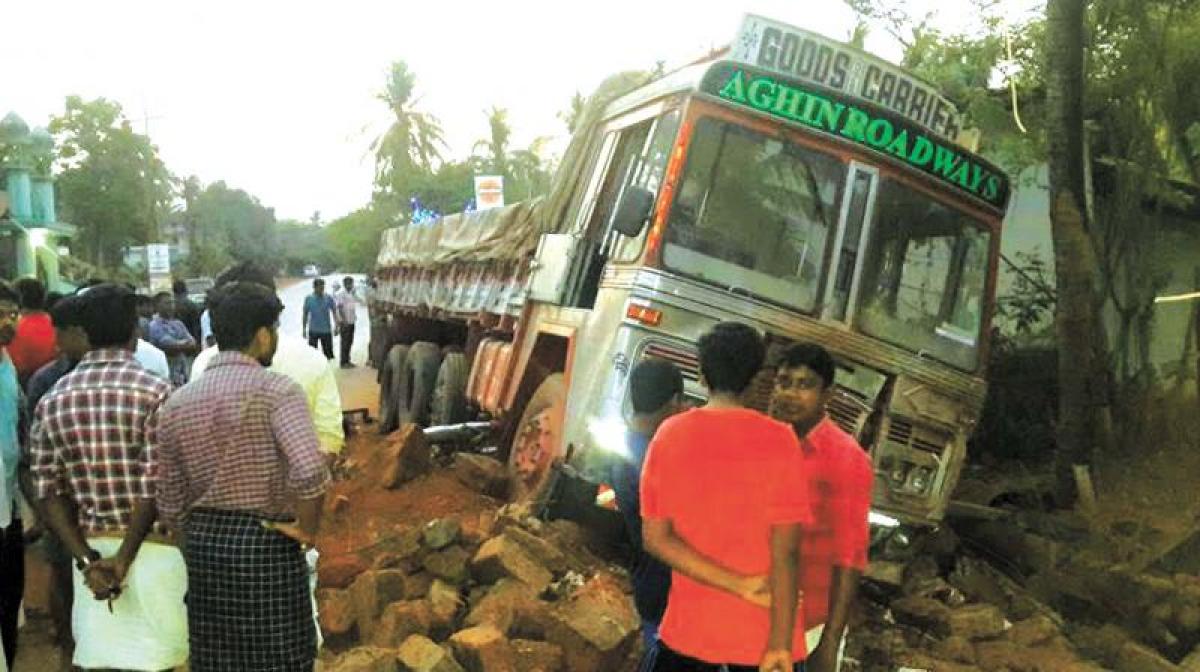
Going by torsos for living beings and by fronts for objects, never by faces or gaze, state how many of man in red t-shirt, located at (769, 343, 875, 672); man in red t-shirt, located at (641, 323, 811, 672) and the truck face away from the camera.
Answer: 1

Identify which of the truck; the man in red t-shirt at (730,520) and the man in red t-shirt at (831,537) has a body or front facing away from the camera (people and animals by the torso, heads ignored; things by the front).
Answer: the man in red t-shirt at (730,520)

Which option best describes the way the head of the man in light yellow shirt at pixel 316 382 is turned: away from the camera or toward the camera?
away from the camera

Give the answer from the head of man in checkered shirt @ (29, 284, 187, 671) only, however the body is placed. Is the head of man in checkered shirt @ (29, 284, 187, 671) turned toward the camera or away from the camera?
away from the camera

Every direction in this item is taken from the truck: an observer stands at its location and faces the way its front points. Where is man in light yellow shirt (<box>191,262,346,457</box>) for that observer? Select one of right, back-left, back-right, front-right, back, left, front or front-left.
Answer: right

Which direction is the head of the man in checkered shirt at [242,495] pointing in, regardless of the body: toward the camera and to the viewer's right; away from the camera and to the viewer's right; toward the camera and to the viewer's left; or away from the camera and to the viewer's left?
away from the camera and to the viewer's right

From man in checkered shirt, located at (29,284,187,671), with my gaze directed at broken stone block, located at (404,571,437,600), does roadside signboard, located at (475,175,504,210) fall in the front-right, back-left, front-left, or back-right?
front-left

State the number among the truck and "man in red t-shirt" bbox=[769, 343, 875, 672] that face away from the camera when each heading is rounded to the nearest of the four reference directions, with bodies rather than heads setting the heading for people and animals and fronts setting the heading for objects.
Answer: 0
